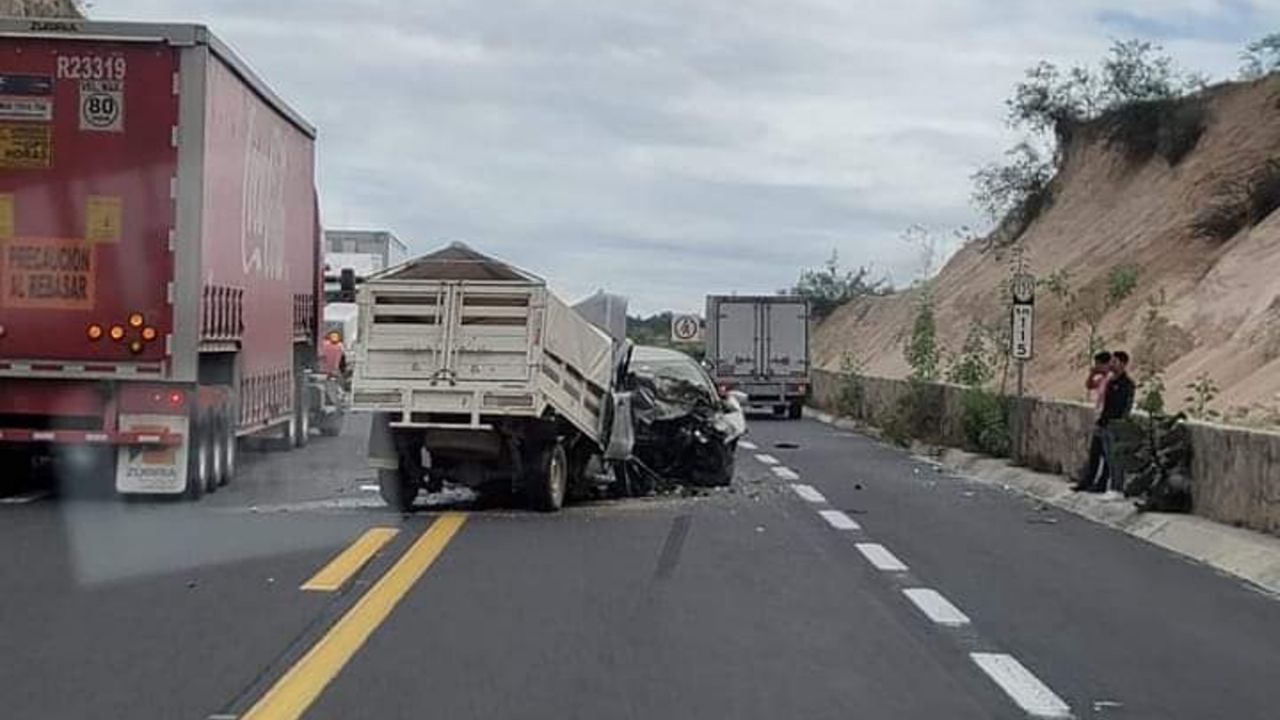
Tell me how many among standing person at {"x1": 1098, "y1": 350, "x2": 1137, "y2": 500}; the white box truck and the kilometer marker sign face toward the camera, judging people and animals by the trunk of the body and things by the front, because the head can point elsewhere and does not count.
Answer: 1

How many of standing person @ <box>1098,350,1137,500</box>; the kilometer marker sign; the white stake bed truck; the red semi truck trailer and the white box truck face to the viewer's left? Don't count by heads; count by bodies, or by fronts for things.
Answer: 1

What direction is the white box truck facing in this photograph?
away from the camera

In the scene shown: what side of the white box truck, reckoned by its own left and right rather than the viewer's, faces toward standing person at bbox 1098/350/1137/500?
back

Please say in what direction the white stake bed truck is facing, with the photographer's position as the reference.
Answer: facing away from the viewer and to the right of the viewer

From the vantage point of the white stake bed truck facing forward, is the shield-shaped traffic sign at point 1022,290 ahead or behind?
ahead

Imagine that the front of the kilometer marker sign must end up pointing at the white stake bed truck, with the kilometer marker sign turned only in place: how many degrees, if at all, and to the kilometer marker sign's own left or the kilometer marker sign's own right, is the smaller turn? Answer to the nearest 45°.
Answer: approximately 45° to the kilometer marker sign's own right

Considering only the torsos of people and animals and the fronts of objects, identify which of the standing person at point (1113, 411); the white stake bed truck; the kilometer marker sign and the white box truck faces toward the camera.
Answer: the kilometer marker sign

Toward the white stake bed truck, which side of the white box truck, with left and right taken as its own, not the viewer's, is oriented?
back

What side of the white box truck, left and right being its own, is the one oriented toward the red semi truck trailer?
back

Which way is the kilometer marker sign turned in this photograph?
toward the camera

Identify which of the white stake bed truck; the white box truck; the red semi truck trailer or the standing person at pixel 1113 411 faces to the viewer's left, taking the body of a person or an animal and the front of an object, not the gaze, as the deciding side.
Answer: the standing person

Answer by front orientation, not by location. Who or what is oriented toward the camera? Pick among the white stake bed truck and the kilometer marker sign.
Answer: the kilometer marker sign

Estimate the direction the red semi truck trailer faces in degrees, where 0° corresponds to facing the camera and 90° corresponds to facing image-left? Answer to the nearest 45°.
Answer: approximately 225°

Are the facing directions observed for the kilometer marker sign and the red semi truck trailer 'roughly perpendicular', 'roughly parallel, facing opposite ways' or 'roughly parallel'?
roughly parallel, facing opposite ways

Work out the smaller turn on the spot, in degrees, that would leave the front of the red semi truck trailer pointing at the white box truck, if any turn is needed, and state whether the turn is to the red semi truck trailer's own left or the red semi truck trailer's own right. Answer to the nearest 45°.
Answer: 0° — it already faces it
